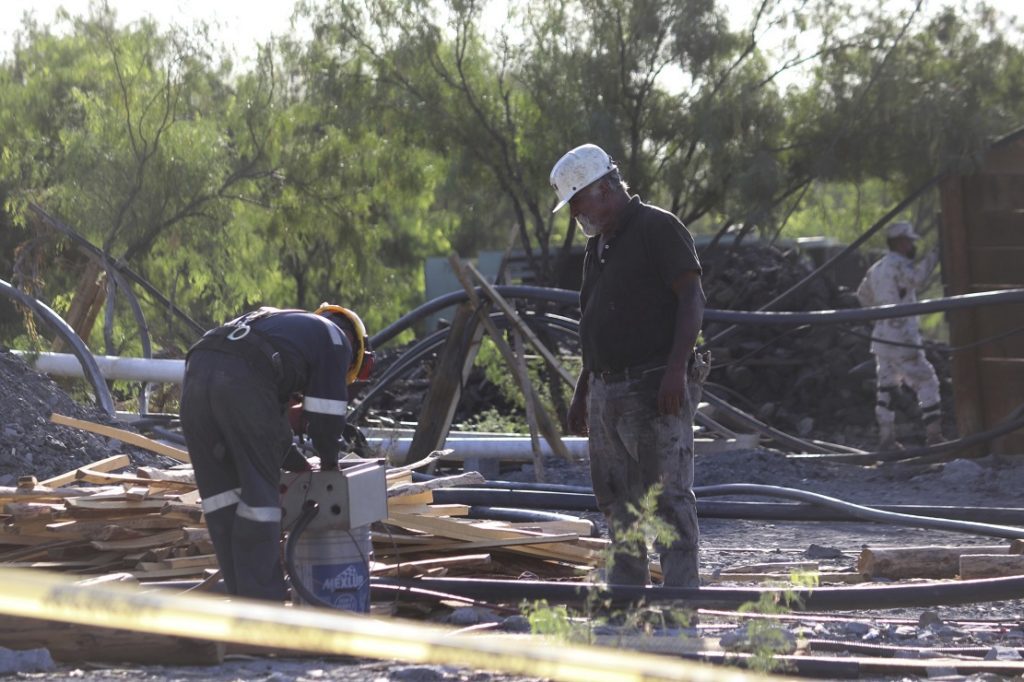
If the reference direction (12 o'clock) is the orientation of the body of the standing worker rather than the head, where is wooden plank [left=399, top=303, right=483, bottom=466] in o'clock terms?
The wooden plank is roughly at 4 o'clock from the standing worker.

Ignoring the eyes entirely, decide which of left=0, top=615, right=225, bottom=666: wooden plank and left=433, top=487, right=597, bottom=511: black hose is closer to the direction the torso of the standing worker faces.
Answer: the wooden plank

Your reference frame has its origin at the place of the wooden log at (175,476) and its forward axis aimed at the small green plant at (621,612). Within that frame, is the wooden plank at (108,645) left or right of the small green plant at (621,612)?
right

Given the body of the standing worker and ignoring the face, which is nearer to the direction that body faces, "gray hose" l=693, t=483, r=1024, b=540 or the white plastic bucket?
the white plastic bucket

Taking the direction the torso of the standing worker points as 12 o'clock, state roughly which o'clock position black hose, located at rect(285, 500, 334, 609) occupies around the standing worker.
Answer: The black hose is roughly at 1 o'clock from the standing worker.

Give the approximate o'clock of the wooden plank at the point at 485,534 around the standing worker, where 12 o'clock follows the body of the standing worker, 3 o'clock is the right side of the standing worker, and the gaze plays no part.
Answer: The wooden plank is roughly at 3 o'clock from the standing worker.

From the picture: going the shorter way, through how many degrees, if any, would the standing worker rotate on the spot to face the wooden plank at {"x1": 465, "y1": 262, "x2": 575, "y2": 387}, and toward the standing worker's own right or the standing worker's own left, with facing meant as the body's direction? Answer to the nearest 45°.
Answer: approximately 135° to the standing worker's own right

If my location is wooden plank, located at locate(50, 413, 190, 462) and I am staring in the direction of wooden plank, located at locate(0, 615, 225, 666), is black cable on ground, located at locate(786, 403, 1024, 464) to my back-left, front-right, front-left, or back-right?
back-left

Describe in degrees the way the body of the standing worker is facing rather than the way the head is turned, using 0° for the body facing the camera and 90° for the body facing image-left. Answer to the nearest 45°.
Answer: approximately 45°
